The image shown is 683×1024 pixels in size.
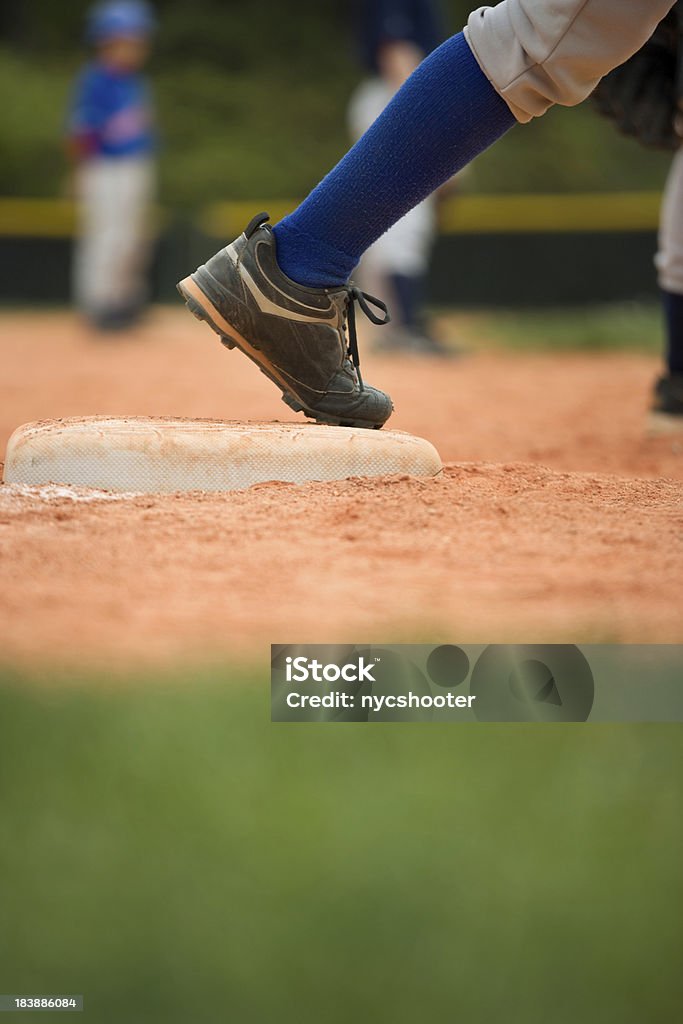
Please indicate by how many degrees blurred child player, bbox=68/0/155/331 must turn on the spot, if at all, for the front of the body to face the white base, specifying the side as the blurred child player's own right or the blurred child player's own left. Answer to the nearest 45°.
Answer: approximately 45° to the blurred child player's own right

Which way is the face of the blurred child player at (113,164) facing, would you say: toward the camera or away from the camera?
toward the camera

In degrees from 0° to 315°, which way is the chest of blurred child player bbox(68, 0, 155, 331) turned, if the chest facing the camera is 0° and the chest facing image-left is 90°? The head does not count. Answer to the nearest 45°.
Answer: approximately 315°
